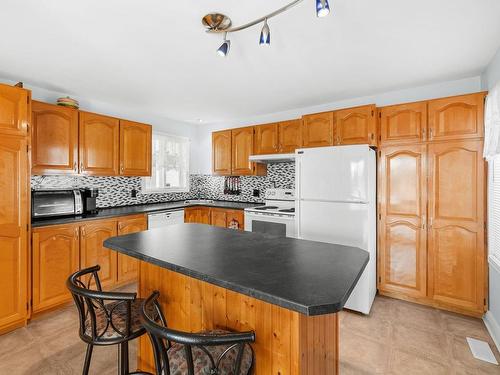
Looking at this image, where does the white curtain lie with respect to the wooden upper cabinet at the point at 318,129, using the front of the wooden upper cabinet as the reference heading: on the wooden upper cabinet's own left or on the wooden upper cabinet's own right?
on the wooden upper cabinet's own left

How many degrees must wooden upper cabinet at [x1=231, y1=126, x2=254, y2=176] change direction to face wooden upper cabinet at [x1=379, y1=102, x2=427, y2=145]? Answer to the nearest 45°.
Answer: approximately 90° to its left

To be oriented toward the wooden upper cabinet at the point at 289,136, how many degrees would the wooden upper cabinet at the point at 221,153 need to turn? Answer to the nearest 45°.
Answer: approximately 90° to its left

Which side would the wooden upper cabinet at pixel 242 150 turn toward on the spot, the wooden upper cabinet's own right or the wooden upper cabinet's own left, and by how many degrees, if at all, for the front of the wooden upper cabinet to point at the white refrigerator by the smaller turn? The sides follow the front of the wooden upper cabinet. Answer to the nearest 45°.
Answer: approximately 90° to the wooden upper cabinet's own left

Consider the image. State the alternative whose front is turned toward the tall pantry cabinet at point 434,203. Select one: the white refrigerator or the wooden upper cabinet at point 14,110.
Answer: the wooden upper cabinet
